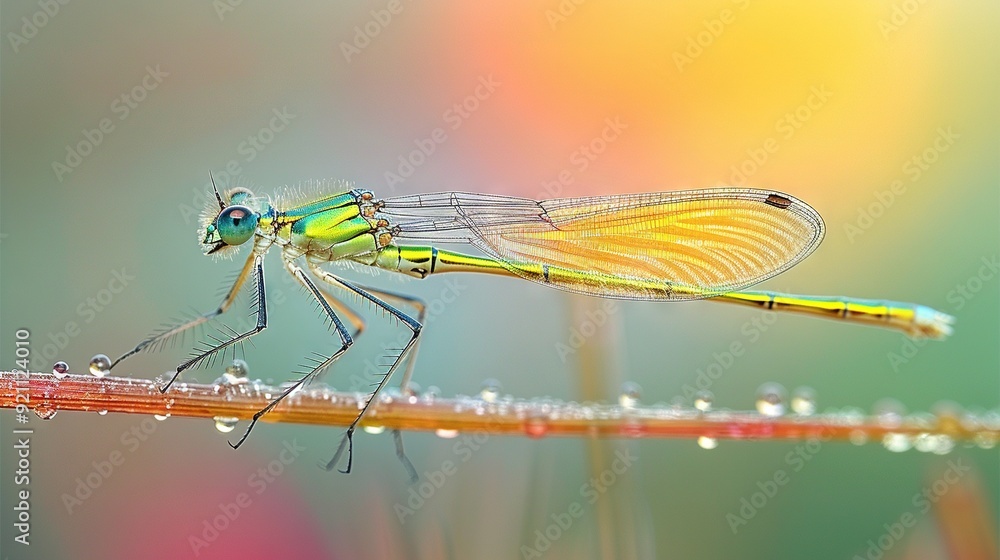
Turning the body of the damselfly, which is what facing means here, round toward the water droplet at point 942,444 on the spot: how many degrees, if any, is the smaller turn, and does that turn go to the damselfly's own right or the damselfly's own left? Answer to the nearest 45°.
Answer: approximately 135° to the damselfly's own left

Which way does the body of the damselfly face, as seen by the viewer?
to the viewer's left

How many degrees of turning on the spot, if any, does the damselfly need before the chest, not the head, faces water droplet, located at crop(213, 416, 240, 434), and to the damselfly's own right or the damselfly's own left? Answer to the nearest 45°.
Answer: approximately 45° to the damselfly's own left

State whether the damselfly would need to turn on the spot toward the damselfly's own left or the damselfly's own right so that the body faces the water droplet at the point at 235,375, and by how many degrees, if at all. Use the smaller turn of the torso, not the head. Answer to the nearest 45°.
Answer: approximately 45° to the damselfly's own left

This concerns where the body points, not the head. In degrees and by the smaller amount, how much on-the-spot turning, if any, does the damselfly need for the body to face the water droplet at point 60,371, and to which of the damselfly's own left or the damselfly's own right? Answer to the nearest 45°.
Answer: approximately 45° to the damselfly's own left
